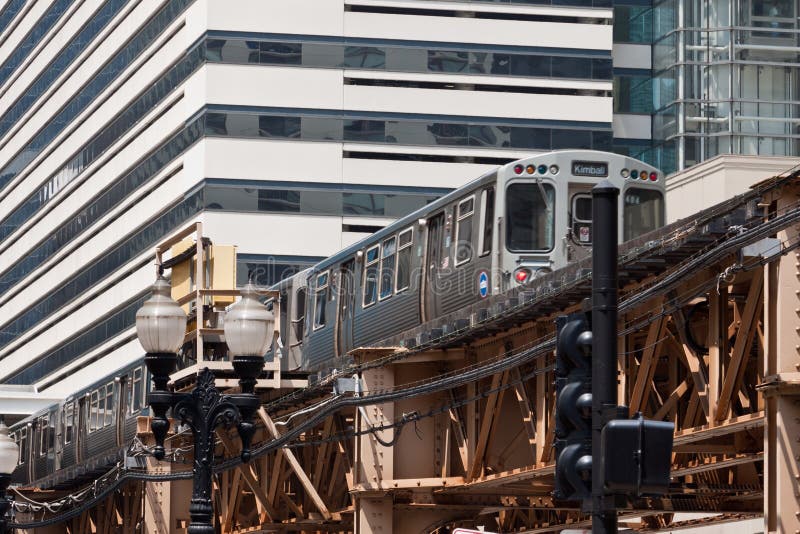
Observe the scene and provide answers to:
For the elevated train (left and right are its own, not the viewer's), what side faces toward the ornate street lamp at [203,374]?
right

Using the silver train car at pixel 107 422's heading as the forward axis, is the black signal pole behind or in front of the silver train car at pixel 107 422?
in front

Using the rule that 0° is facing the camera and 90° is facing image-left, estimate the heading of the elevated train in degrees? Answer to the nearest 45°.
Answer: approximately 315°

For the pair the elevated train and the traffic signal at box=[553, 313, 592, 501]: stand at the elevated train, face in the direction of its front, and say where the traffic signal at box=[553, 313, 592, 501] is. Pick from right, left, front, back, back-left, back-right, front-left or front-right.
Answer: front-right

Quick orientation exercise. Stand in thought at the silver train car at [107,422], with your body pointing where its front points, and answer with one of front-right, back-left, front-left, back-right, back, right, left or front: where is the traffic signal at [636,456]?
front-right

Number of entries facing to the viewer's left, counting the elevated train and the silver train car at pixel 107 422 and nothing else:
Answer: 0
